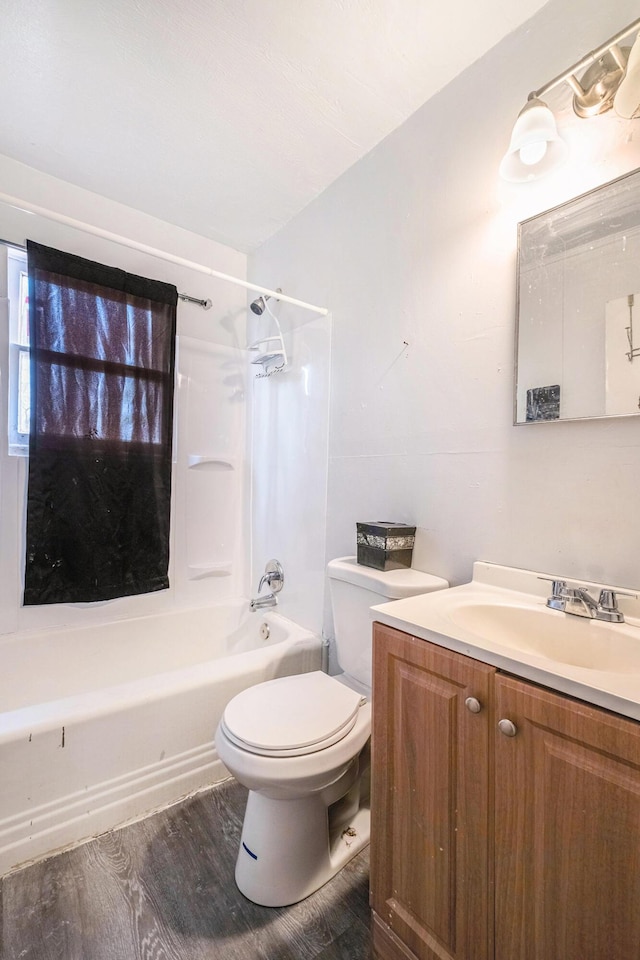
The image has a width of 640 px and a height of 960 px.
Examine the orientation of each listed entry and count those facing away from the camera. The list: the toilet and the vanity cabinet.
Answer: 0

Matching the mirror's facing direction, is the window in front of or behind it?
in front

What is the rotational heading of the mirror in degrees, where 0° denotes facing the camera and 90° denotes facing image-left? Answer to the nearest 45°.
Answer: approximately 45°
